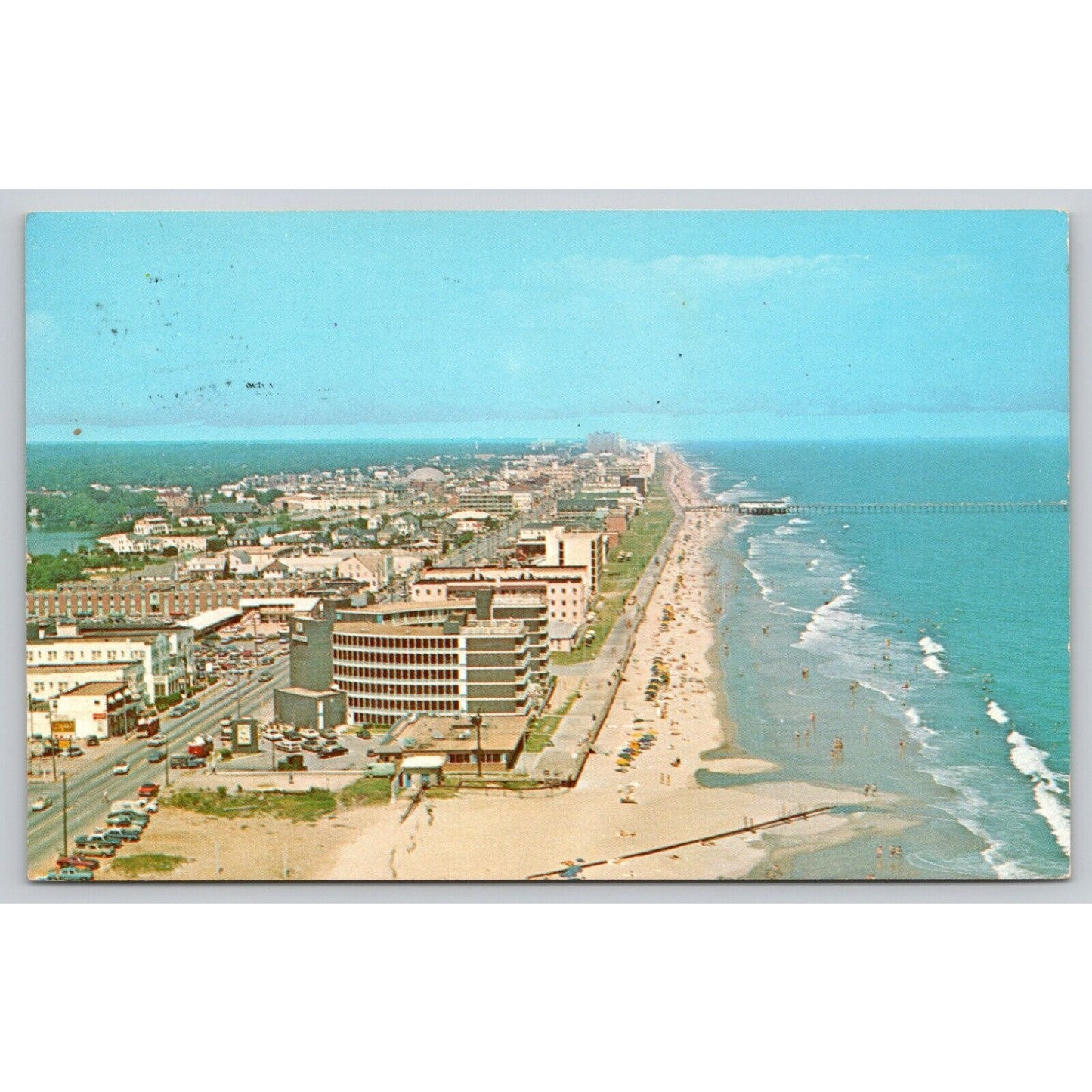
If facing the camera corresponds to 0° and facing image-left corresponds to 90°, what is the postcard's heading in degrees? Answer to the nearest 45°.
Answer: approximately 0°
